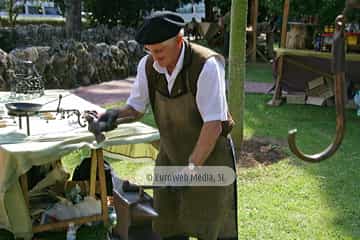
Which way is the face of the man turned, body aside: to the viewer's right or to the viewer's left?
to the viewer's left

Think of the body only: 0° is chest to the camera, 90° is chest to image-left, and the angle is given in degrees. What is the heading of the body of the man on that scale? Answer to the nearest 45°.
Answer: approximately 45°

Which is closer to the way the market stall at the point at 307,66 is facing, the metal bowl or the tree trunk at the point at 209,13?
the metal bowl

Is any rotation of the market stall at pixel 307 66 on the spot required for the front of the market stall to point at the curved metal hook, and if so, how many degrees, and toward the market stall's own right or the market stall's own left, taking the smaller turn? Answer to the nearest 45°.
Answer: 0° — it already faces it

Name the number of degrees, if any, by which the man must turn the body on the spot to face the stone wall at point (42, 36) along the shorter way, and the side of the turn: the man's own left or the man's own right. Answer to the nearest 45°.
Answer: approximately 135° to the man's own right

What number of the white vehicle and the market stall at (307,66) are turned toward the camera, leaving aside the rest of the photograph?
1

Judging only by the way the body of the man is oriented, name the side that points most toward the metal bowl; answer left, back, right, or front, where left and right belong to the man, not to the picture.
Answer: right

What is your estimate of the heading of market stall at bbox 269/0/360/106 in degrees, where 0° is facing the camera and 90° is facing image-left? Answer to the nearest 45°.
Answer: approximately 0°

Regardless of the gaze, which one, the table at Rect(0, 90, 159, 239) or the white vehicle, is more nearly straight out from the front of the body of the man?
the table
